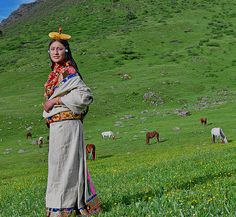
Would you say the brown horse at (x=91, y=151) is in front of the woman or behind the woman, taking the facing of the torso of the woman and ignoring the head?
behind

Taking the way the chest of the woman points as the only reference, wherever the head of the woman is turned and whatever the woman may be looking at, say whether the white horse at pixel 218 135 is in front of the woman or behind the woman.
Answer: behind
